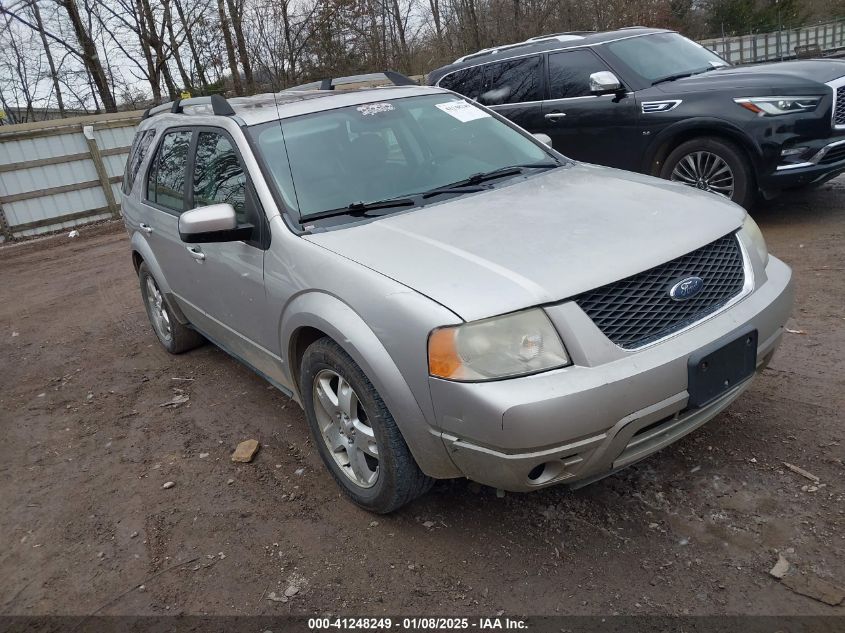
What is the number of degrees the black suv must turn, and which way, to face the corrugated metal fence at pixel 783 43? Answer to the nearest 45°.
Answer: approximately 135° to its left

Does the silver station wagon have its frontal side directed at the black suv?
no

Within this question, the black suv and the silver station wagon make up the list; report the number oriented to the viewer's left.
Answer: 0

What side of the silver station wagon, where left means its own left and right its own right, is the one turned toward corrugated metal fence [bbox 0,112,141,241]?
back

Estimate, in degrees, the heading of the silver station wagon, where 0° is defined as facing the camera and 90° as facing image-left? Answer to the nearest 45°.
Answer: approximately 315°

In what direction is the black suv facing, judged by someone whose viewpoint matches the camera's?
facing the viewer and to the right of the viewer

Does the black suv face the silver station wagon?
no

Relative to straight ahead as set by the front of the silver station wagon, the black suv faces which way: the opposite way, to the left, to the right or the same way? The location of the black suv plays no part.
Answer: the same way

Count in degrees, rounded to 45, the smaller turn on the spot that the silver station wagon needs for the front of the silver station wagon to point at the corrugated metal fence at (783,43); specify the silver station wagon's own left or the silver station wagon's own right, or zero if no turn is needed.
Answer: approximately 90° to the silver station wagon's own left
